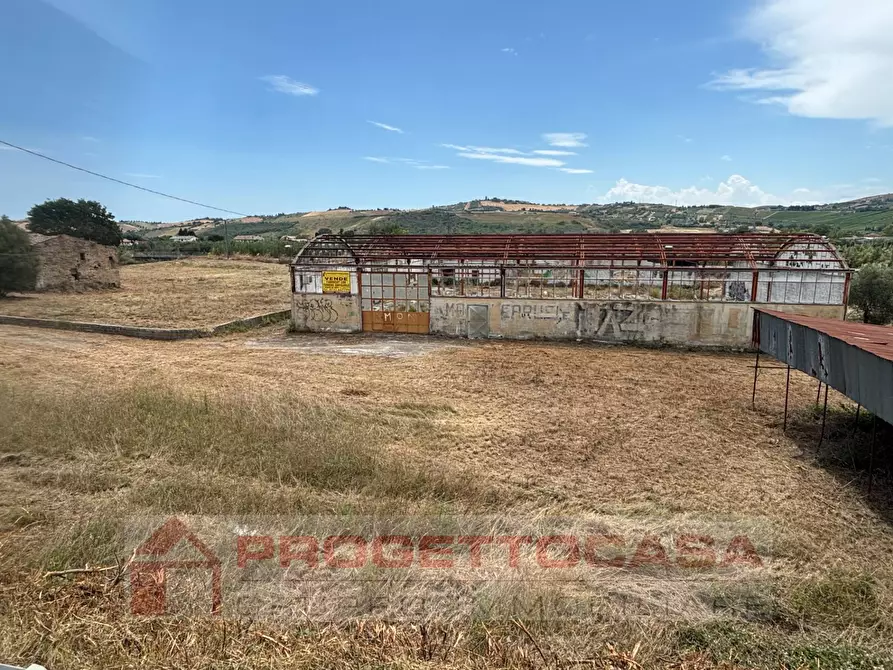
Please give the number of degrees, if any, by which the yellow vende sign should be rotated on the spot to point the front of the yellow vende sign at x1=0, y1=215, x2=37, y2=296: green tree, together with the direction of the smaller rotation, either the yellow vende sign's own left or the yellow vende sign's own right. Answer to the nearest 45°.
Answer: approximately 135° to the yellow vende sign's own right

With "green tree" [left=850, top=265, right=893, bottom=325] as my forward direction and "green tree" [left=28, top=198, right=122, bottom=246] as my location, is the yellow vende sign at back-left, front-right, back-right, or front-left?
front-right

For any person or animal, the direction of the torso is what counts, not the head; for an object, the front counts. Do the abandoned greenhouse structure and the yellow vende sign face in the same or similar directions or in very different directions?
same or similar directions

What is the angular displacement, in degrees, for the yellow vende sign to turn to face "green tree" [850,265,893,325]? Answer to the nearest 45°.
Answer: approximately 90° to its left

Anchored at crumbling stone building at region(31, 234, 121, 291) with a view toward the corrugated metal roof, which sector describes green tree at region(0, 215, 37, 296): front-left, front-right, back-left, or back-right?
front-right

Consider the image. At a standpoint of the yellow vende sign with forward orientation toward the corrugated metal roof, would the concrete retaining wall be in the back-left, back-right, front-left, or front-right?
back-right

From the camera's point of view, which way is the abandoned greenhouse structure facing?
toward the camera

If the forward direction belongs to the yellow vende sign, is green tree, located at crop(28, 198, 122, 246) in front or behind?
behind

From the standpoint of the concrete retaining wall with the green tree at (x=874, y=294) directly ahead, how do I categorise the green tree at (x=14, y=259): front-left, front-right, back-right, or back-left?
back-left

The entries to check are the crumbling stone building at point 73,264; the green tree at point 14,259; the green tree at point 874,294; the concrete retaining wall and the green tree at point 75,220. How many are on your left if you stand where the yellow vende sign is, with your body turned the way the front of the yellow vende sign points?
1

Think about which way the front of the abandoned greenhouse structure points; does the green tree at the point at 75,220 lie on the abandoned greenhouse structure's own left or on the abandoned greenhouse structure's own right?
on the abandoned greenhouse structure's own right

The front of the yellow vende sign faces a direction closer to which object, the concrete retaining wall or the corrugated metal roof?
the corrugated metal roof

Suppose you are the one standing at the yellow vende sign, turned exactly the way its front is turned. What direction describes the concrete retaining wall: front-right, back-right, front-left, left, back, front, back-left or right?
right

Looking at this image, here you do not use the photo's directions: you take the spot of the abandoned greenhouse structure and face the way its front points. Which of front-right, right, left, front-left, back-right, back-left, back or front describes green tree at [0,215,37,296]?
right

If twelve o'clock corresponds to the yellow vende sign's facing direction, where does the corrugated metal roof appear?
The corrugated metal roof is roughly at 11 o'clock from the yellow vende sign.
